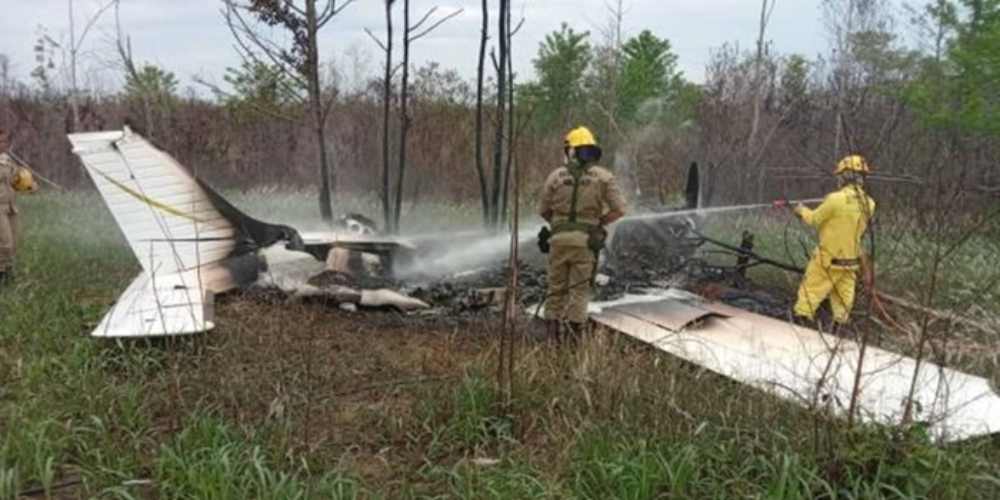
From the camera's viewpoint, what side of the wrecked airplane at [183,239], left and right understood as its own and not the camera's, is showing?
right

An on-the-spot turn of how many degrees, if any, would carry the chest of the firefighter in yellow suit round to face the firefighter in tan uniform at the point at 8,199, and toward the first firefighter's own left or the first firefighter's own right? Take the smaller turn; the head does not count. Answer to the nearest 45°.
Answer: approximately 45° to the first firefighter's own left

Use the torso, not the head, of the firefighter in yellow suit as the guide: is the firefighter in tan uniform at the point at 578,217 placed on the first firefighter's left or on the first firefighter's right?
on the first firefighter's left

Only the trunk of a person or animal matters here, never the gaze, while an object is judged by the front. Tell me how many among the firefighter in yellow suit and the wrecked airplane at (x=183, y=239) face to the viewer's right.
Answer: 1

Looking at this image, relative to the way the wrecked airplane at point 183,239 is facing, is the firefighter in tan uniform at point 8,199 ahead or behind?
behind

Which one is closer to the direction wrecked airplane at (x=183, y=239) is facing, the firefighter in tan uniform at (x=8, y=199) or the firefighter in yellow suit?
the firefighter in yellow suit

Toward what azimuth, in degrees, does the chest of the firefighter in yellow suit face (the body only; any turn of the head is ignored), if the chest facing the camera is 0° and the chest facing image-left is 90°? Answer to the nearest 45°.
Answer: approximately 135°
